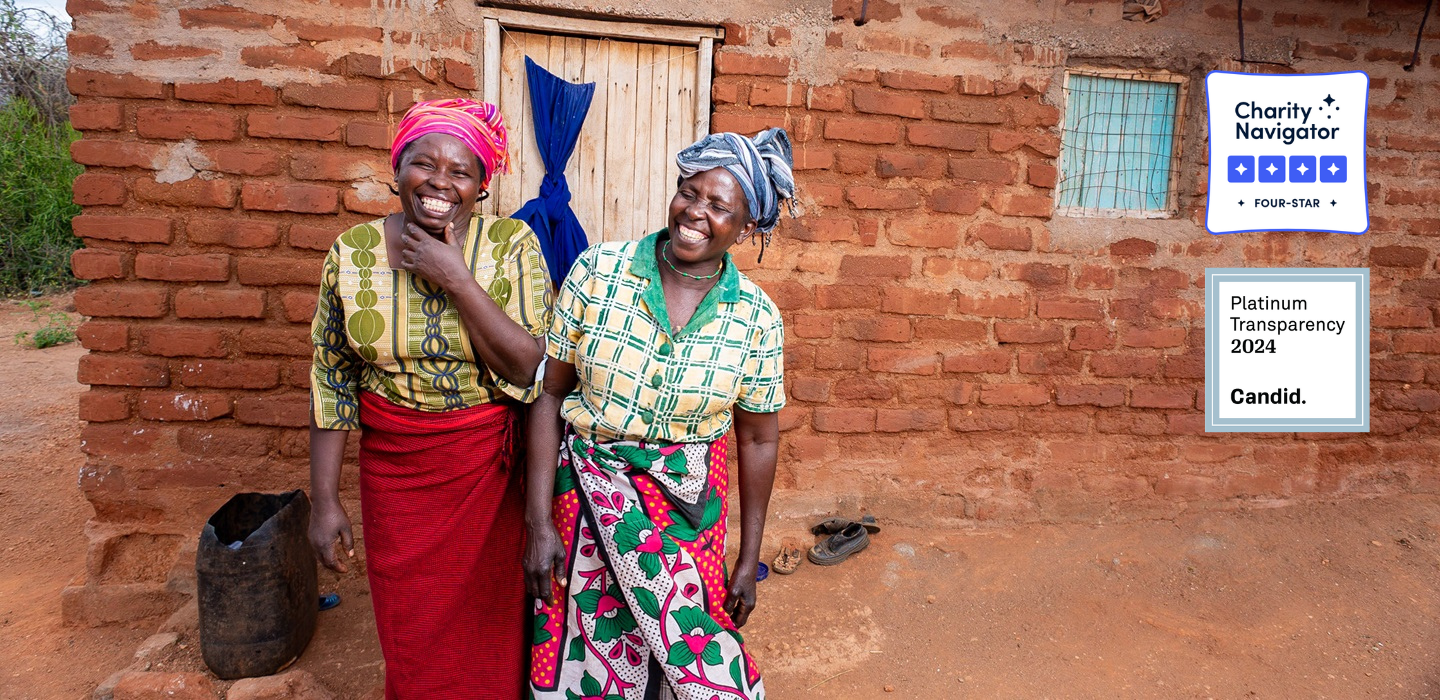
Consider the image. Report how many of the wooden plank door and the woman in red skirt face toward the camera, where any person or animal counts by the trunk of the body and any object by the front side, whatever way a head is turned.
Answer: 2

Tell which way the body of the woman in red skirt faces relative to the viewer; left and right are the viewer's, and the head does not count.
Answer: facing the viewer

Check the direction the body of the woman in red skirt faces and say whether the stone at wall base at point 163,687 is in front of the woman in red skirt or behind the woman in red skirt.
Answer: behind

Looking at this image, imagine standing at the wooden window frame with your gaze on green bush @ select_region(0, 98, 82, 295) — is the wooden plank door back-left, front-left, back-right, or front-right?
front-left

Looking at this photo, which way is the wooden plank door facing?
toward the camera

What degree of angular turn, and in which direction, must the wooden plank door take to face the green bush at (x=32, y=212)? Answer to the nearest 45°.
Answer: approximately 135° to its right

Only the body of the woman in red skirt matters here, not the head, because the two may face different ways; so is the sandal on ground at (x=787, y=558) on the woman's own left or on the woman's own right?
on the woman's own left

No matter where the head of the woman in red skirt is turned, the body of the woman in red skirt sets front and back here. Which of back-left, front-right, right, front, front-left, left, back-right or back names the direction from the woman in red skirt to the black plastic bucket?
back-right

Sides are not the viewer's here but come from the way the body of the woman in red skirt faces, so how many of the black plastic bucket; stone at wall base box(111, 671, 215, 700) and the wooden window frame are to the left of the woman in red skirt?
1

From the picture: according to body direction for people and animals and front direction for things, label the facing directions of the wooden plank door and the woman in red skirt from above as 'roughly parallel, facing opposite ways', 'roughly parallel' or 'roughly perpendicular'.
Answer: roughly parallel

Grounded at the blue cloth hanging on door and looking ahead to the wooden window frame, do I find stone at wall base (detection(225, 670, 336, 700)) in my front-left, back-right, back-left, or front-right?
back-right

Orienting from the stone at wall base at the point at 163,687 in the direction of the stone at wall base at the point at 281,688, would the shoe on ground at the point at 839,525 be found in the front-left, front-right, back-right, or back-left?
front-left
